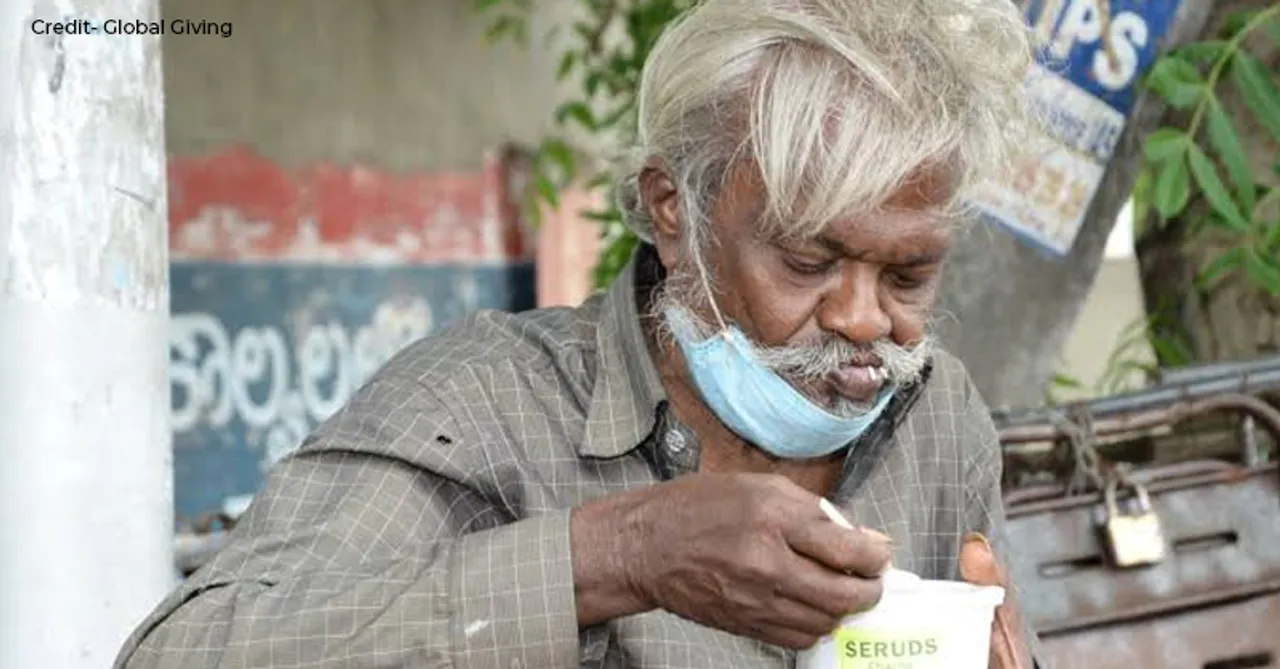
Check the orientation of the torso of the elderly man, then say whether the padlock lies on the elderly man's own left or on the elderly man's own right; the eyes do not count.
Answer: on the elderly man's own left

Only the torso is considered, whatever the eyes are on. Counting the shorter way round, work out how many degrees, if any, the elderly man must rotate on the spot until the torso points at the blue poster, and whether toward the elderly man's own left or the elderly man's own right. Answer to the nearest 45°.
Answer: approximately 90° to the elderly man's own left

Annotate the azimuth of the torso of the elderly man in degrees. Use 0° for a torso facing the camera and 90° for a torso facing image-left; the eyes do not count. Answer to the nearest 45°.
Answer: approximately 315°

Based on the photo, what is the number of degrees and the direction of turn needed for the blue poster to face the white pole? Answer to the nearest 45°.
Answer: approximately 45° to its right

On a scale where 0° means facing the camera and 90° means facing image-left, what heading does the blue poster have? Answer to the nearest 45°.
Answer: approximately 0°
